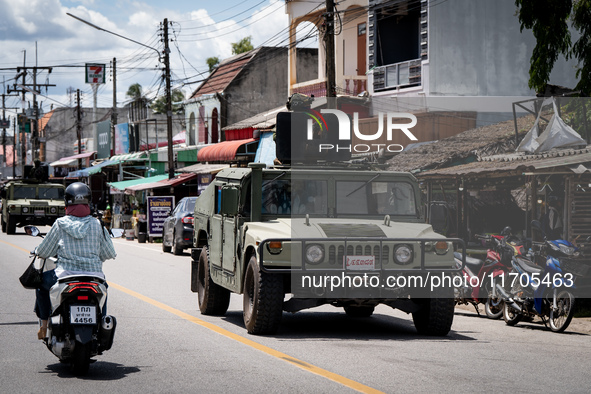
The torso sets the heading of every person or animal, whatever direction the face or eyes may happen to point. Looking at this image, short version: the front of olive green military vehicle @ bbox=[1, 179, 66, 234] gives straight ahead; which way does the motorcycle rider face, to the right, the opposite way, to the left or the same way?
the opposite way

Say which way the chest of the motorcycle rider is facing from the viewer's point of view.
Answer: away from the camera

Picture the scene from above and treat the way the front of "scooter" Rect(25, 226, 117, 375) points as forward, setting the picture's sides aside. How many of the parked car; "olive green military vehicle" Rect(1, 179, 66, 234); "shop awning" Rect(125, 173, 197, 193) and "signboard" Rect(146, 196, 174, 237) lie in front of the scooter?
4

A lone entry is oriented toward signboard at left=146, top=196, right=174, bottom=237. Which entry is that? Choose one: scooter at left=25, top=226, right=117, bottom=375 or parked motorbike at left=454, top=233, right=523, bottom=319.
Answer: the scooter

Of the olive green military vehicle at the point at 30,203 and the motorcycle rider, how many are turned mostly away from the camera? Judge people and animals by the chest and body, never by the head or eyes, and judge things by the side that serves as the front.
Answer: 1

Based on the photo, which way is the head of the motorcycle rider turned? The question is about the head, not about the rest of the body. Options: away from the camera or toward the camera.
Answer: away from the camera

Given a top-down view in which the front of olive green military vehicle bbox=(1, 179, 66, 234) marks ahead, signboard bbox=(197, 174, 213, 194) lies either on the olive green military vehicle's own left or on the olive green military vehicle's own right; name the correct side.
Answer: on the olive green military vehicle's own left

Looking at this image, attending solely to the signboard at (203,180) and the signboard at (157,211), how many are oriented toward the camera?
2

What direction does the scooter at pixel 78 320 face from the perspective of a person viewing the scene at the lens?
facing away from the viewer
